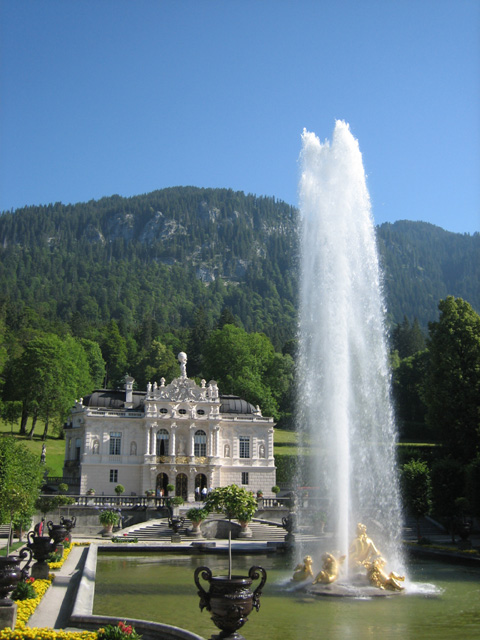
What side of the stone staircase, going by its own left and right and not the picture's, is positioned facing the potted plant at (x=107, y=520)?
right

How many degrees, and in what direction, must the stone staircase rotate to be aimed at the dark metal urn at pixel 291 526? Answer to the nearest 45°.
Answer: approximately 45° to its left

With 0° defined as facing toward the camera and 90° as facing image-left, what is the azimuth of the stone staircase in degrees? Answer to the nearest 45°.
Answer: approximately 0°

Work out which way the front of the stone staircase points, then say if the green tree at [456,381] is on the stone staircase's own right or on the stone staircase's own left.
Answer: on the stone staircase's own left

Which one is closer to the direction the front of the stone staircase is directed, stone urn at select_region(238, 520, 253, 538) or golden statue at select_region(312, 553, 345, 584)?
the golden statue

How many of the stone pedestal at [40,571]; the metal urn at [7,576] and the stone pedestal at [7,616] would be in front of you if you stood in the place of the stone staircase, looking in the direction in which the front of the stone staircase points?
3

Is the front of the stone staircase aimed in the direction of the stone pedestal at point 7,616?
yes

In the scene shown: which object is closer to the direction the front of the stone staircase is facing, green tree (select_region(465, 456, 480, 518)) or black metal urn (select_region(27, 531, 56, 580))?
the black metal urn

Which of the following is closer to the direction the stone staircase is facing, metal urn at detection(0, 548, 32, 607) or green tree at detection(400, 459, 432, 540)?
the metal urn

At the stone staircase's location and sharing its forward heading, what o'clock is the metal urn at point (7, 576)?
The metal urn is roughly at 12 o'clock from the stone staircase.

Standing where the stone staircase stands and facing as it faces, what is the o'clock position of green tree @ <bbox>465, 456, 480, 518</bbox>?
The green tree is roughly at 10 o'clock from the stone staircase.
